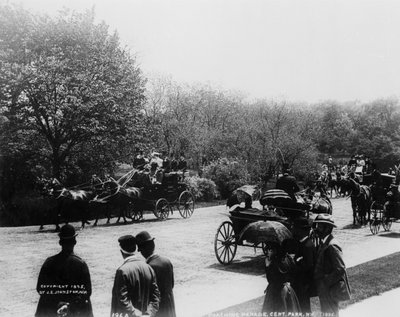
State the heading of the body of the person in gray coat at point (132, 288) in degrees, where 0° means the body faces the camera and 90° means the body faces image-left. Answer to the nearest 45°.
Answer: approximately 135°

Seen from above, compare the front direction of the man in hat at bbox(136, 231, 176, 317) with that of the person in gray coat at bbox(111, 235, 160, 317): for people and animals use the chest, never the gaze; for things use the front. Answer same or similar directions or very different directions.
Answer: same or similar directions

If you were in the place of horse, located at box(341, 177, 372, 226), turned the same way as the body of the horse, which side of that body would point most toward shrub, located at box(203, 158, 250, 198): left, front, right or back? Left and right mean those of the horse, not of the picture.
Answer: right

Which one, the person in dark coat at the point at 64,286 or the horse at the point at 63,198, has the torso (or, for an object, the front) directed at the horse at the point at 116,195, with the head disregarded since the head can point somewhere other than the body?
the person in dark coat

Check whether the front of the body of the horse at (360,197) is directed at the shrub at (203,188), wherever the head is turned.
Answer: no

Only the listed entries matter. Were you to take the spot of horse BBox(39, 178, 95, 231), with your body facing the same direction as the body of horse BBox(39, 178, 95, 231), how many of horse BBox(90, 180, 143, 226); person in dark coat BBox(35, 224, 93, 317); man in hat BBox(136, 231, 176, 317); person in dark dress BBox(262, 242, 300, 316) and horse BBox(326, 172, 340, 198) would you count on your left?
3

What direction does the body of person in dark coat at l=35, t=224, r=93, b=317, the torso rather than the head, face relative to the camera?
away from the camera

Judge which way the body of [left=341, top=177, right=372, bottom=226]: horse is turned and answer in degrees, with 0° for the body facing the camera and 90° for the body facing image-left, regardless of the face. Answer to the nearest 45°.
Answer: approximately 45°

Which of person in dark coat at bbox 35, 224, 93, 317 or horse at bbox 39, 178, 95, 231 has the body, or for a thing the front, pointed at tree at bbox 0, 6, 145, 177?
the person in dark coat

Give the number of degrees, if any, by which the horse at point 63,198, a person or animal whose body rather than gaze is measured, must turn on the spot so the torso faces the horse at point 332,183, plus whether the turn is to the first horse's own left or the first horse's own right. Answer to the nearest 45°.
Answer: approximately 135° to the first horse's own right

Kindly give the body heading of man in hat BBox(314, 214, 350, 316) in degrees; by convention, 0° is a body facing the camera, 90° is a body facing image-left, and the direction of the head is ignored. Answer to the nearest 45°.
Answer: approximately 90°

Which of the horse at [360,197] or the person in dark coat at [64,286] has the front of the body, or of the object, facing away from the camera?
the person in dark coat

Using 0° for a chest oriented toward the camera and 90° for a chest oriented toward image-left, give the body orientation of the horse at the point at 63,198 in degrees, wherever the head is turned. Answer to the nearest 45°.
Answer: approximately 90°

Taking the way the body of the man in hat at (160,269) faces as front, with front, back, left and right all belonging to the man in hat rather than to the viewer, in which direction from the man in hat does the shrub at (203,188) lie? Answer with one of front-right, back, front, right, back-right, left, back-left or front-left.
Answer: front-right

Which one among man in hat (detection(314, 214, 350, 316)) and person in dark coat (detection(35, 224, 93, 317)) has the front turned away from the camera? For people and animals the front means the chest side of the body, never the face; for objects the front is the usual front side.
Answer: the person in dark coat

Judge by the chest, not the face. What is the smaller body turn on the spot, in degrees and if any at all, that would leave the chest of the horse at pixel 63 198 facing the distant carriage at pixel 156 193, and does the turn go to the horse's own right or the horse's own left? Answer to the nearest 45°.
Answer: approximately 135° to the horse's own right

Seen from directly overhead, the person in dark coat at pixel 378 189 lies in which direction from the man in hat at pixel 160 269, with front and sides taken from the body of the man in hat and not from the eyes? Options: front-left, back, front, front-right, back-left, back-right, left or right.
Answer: right

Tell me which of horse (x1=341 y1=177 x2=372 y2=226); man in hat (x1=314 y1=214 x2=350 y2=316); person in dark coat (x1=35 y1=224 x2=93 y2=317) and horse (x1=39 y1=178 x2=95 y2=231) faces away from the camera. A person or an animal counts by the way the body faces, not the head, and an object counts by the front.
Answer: the person in dark coat

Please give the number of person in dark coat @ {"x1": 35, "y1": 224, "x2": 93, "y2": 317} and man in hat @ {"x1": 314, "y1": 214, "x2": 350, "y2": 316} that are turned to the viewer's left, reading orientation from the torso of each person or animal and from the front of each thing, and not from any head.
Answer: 1
